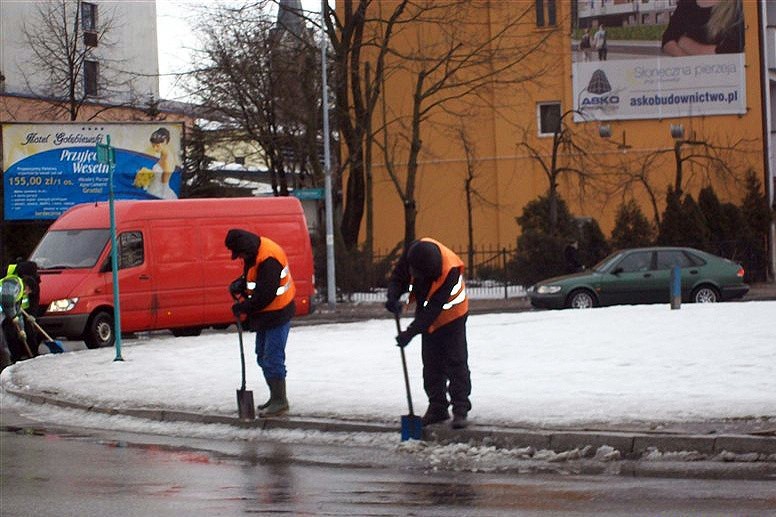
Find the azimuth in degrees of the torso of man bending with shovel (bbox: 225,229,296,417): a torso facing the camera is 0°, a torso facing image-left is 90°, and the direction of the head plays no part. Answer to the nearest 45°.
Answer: approximately 90°

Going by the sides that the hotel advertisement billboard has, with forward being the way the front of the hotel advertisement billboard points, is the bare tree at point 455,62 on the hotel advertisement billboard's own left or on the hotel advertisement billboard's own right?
on the hotel advertisement billboard's own left

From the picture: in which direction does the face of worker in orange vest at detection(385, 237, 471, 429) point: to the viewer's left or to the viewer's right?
to the viewer's left

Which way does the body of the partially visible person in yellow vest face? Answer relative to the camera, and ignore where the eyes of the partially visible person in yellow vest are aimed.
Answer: to the viewer's right

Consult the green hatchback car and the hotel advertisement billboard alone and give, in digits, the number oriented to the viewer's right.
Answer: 0

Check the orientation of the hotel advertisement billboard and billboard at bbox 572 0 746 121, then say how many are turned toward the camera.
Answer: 2

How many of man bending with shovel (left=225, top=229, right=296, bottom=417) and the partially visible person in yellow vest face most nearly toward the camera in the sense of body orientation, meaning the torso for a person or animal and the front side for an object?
0

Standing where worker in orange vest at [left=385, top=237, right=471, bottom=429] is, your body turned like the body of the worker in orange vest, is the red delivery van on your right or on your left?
on your right

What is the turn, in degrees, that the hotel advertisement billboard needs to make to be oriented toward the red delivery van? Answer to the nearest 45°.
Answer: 0° — it already faces it

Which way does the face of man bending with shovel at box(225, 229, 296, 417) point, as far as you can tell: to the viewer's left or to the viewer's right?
to the viewer's left

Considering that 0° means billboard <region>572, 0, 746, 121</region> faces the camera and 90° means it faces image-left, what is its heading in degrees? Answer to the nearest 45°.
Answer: approximately 0°
